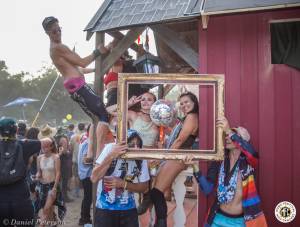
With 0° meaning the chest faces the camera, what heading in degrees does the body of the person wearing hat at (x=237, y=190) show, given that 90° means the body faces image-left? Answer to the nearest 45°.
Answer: approximately 45°
